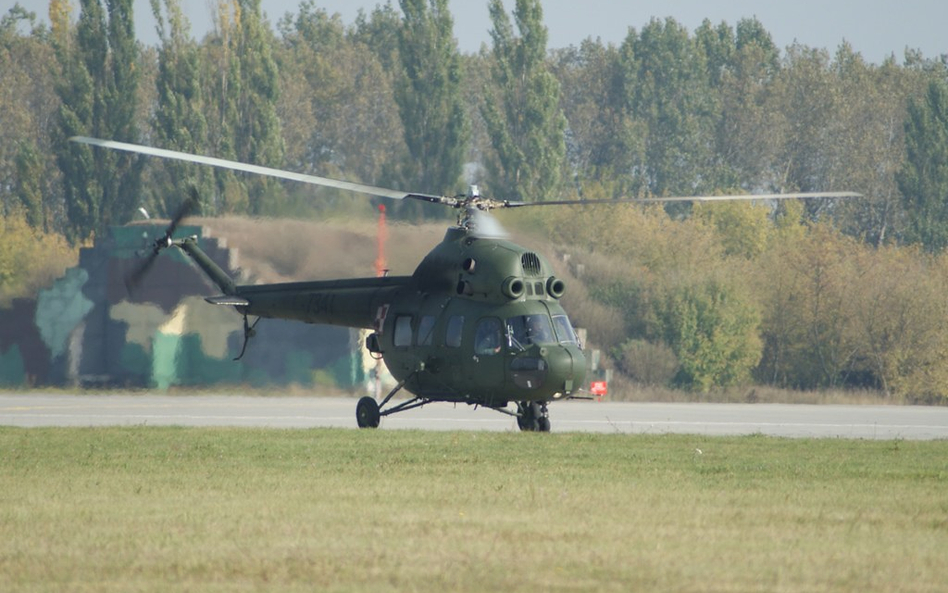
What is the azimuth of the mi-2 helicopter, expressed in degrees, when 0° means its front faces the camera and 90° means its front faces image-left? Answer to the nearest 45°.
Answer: approximately 315°

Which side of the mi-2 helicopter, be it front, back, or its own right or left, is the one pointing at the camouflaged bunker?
back
